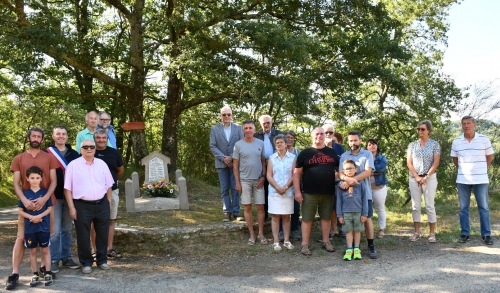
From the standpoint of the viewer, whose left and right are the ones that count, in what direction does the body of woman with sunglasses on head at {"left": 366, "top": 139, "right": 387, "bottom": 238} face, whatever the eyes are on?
facing the viewer and to the left of the viewer

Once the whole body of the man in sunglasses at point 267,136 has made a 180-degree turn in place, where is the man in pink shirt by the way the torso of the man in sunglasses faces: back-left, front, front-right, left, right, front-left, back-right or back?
back-left

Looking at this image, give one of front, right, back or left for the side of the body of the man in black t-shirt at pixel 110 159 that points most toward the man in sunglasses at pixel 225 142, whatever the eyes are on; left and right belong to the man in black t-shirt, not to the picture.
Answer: left

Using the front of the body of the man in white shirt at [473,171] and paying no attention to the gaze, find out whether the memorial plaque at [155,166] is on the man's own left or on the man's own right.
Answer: on the man's own right

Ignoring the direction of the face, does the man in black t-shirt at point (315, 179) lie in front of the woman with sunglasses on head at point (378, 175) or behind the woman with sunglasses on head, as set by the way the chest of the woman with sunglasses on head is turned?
in front

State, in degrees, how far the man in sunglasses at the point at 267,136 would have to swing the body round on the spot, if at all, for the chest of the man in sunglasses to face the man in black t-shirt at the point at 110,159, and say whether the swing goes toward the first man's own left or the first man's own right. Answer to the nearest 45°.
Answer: approximately 45° to the first man's own right

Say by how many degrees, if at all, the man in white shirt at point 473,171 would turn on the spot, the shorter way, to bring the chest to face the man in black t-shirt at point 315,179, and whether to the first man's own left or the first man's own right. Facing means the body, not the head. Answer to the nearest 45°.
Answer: approximately 45° to the first man's own right
